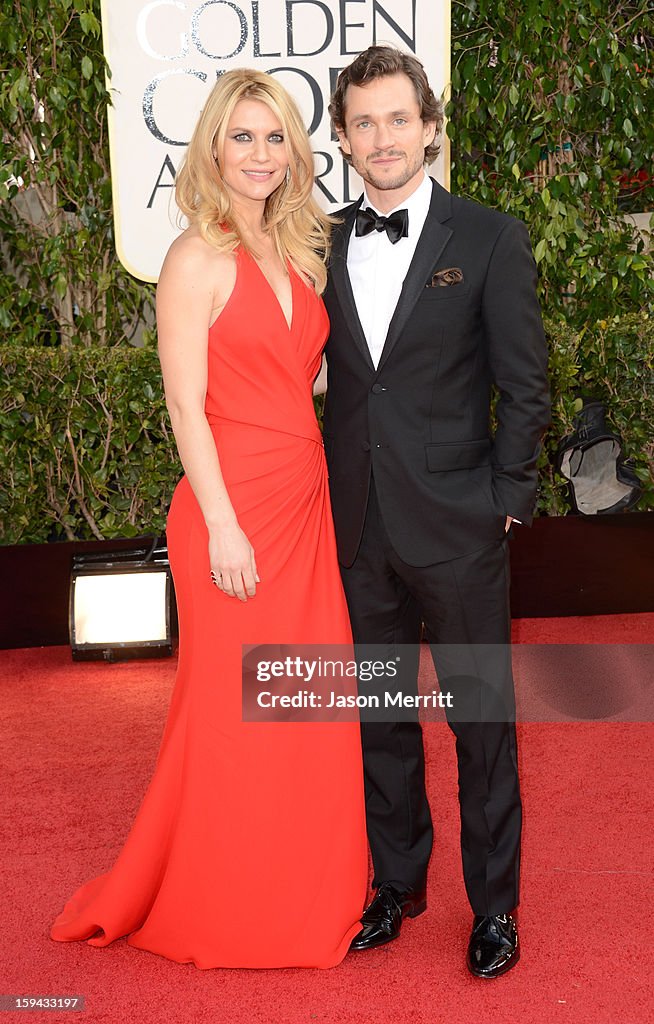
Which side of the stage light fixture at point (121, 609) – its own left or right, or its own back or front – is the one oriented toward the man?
front

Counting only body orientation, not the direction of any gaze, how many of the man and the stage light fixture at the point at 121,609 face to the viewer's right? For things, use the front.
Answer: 0

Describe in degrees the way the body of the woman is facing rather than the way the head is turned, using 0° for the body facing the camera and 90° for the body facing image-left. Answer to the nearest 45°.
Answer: approximately 315°

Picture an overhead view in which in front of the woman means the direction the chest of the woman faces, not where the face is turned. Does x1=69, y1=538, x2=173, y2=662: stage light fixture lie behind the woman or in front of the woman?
behind

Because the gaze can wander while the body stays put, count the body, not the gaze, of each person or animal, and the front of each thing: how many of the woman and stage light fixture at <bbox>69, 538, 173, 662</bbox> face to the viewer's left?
0

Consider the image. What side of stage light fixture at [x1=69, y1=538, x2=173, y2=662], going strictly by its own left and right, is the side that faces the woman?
front
